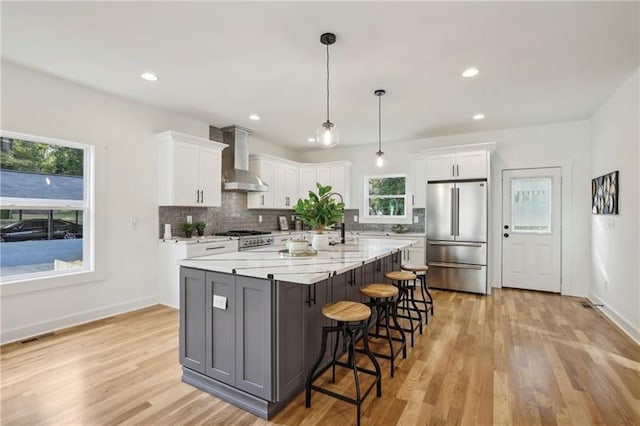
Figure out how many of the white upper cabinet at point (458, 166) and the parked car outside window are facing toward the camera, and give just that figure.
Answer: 1

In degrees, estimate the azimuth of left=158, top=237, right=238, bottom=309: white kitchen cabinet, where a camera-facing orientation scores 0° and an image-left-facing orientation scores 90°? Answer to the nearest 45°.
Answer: approximately 315°

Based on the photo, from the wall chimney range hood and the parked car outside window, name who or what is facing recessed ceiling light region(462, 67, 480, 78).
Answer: the wall chimney range hood

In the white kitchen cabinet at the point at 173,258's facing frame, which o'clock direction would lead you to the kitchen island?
The kitchen island is roughly at 1 o'clock from the white kitchen cabinet.

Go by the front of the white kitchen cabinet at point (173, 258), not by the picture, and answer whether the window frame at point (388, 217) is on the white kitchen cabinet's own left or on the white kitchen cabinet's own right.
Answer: on the white kitchen cabinet's own left

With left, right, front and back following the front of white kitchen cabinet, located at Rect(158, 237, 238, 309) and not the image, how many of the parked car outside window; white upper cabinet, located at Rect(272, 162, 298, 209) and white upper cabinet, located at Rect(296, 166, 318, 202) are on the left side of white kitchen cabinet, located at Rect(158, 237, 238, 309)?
2

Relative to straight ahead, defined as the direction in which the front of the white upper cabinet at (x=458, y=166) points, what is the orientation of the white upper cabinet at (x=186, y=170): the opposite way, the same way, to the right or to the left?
to the left
